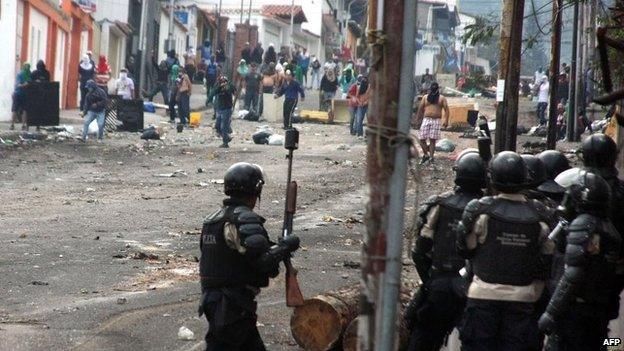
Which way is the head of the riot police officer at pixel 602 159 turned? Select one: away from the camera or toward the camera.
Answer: away from the camera

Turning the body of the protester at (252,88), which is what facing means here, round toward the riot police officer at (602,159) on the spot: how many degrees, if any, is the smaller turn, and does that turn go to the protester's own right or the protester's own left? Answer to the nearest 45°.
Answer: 0° — they already face them

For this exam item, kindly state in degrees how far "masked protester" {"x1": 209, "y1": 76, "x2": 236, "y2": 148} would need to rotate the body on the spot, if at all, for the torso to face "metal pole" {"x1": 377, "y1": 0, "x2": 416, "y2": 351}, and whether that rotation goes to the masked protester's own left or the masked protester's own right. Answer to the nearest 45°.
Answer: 0° — they already face it

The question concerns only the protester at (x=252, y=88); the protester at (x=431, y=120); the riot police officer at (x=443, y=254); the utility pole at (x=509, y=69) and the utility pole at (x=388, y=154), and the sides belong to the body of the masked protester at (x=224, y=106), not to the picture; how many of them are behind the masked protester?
1

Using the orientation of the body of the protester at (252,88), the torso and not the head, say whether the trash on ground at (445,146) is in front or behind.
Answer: in front

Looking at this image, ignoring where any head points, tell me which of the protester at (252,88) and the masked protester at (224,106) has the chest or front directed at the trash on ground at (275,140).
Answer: the protester

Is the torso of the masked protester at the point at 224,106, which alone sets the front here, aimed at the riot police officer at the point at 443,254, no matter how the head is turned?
yes

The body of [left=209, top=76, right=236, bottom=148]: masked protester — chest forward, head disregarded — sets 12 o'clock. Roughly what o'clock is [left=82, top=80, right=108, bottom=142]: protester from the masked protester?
The protester is roughly at 3 o'clock from the masked protester.

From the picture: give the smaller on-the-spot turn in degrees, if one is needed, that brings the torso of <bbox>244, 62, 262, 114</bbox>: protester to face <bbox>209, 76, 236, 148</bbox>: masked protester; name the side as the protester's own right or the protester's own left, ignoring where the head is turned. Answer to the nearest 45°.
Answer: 0° — they already face them

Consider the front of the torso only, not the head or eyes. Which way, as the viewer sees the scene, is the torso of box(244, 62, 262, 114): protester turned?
toward the camera

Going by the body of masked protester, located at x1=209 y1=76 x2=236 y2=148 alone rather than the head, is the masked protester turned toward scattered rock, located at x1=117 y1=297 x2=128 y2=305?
yes

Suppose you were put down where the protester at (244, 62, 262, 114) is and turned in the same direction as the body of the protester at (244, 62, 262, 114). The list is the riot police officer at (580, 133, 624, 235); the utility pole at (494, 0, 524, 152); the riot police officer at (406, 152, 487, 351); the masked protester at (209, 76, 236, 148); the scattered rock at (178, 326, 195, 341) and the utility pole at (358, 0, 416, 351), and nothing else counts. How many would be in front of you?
6

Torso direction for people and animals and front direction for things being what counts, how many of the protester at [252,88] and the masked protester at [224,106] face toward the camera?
2

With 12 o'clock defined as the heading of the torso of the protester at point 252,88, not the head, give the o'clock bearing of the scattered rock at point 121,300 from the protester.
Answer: The scattered rock is roughly at 12 o'clock from the protester.

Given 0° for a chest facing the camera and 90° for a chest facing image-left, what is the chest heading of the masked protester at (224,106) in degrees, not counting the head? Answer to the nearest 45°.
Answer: approximately 0°
